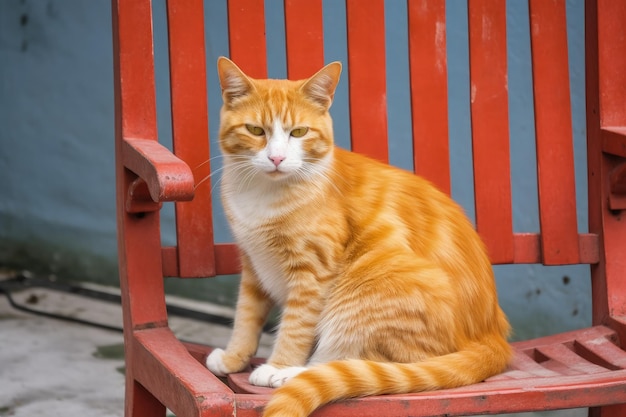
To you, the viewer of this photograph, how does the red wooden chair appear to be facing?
facing the viewer and to the right of the viewer

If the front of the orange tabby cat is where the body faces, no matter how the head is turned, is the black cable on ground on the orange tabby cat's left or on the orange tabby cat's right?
on the orange tabby cat's right

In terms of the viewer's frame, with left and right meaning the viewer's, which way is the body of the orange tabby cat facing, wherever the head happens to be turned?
facing the viewer and to the left of the viewer

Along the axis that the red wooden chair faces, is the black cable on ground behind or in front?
behind
